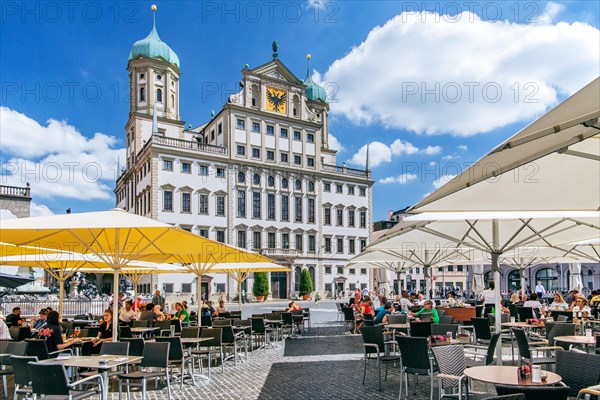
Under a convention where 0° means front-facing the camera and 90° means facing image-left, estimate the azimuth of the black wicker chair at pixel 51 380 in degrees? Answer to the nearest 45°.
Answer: approximately 225°

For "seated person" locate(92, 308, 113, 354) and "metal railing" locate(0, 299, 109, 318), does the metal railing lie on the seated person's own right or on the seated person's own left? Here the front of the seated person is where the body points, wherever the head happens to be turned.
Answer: on the seated person's own right

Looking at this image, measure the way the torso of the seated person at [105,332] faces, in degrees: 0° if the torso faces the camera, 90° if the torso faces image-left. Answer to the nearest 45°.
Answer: approximately 45°

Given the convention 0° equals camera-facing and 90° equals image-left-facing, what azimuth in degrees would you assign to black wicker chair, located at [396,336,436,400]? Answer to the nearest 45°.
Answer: approximately 225°
